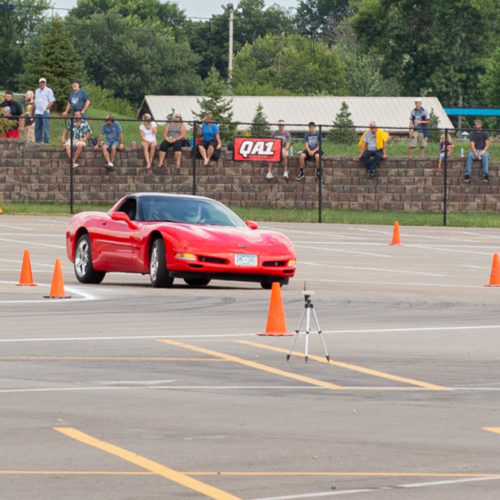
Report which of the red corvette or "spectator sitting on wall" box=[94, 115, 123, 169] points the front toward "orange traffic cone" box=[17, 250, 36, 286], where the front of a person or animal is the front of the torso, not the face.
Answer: the spectator sitting on wall

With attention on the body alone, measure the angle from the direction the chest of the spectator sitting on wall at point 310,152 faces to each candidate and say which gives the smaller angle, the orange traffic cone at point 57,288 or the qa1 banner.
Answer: the orange traffic cone

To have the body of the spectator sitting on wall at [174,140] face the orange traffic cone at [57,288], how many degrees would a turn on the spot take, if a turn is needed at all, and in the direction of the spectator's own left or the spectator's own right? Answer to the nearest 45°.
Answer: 0° — they already face it

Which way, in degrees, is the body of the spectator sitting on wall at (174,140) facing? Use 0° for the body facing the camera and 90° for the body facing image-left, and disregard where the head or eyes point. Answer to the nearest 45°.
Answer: approximately 0°

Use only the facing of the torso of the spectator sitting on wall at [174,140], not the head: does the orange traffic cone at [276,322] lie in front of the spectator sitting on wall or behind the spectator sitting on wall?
in front

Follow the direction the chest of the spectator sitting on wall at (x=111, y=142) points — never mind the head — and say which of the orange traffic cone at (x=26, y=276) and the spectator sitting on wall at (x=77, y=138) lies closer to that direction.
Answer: the orange traffic cone

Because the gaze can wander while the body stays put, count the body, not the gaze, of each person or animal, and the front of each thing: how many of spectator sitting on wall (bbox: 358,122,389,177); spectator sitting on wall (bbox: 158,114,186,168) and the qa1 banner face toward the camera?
3

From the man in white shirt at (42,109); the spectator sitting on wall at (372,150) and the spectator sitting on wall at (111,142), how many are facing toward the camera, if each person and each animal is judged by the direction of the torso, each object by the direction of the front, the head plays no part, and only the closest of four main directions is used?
3

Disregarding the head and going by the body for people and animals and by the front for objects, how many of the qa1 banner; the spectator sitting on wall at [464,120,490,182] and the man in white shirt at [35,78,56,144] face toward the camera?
3

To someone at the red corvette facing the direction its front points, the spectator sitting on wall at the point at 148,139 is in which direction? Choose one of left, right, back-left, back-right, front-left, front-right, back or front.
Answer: back-left

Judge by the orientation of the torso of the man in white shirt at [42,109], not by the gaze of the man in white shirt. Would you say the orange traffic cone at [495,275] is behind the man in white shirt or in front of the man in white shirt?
in front

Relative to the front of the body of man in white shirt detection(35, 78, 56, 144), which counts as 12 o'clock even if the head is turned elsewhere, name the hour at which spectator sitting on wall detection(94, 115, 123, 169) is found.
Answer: The spectator sitting on wall is roughly at 10 o'clock from the man in white shirt.

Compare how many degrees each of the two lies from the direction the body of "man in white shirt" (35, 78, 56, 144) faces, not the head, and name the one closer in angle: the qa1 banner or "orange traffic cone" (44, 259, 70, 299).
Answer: the orange traffic cone

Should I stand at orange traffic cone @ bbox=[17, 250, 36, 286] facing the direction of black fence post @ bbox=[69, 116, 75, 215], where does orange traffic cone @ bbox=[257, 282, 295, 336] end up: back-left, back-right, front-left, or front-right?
back-right
